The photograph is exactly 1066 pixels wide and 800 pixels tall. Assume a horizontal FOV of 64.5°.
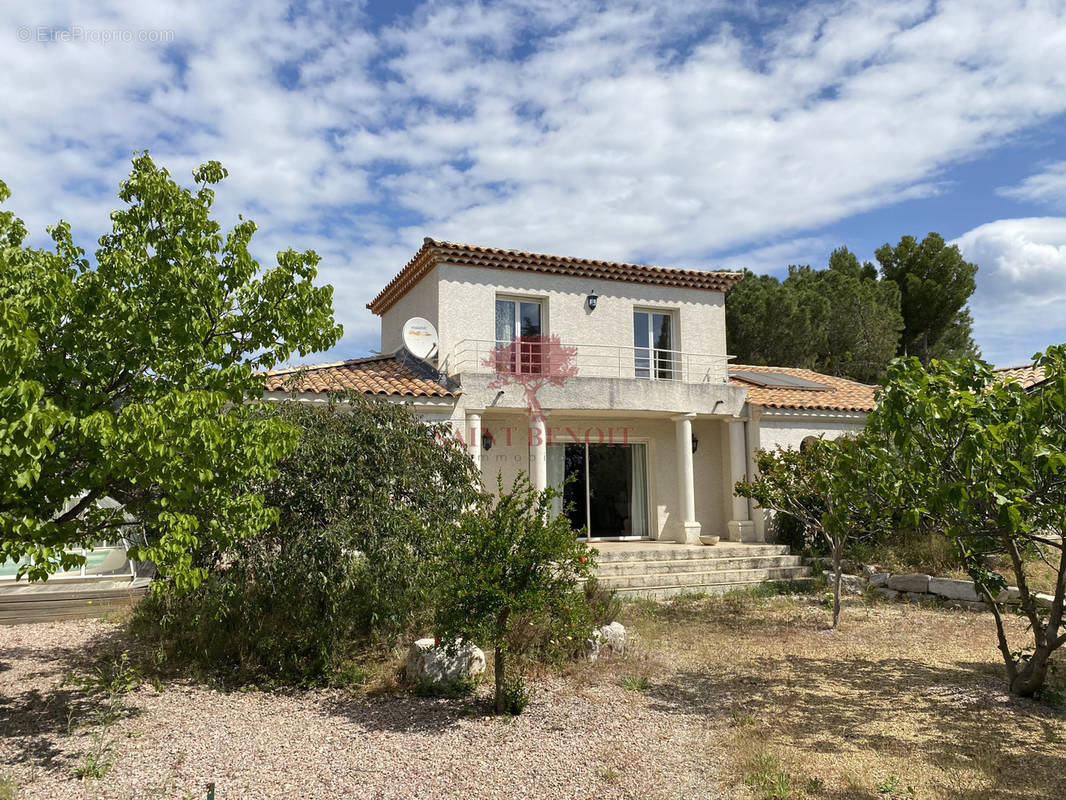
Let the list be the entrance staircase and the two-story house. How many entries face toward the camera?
2

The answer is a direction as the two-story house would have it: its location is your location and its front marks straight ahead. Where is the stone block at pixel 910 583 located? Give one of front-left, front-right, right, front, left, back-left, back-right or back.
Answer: front-left

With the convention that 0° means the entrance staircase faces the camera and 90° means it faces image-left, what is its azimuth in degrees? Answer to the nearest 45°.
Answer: approximately 0°

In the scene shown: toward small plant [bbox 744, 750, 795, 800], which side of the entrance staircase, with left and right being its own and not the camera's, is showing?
front

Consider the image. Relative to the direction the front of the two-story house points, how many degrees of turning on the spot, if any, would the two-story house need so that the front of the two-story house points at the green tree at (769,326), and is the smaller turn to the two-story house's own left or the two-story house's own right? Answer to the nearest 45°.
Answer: approximately 135° to the two-story house's own left

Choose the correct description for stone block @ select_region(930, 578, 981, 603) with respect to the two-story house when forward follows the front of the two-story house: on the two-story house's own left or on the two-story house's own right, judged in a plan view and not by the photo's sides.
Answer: on the two-story house's own left

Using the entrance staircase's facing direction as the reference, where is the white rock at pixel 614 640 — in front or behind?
in front

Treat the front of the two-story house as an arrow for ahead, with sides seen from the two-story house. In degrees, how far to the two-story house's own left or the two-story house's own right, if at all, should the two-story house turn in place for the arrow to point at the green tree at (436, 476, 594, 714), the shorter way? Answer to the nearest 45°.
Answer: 0° — it already faces it

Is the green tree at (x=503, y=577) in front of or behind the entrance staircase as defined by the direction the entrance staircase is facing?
in front

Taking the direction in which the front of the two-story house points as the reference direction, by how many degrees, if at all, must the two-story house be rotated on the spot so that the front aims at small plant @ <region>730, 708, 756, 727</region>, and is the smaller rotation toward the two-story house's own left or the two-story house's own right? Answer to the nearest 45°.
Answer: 0° — it already faces it

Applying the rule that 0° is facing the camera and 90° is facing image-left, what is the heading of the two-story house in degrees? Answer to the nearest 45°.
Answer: approximately 0°

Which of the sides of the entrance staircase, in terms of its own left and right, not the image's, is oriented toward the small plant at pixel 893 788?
front

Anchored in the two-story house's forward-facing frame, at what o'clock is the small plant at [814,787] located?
The small plant is roughly at 12 o'clock from the two-story house.

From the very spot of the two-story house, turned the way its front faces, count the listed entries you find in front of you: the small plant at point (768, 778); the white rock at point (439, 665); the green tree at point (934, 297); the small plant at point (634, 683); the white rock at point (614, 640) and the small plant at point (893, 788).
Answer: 5

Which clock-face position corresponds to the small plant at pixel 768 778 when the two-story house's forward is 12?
The small plant is roughly at 12 o'clock from the two-story house.
